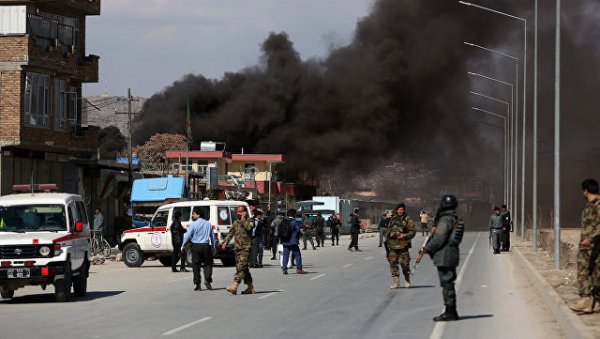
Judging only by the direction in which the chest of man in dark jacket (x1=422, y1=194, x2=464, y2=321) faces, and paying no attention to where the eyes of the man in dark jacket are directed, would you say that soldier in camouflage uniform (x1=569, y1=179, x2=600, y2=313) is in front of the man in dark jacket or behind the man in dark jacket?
behind

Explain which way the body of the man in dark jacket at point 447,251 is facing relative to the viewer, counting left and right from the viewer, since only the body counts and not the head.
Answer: facing to the left of the viewer

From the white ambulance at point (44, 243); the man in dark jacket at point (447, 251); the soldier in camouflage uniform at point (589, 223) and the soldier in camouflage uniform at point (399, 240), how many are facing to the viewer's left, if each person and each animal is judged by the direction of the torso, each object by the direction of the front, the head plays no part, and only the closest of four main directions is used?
2

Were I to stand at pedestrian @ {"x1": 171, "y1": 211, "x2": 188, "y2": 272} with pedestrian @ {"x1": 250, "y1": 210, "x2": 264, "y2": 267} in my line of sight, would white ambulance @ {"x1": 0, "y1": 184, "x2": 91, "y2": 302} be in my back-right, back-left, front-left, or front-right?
back-right

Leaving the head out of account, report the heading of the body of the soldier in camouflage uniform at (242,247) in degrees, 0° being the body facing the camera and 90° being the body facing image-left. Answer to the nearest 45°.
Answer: approximately 45°

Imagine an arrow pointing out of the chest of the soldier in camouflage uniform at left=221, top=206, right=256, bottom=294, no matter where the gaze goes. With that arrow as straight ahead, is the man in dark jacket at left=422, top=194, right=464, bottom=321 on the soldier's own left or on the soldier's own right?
on the soldier's own left

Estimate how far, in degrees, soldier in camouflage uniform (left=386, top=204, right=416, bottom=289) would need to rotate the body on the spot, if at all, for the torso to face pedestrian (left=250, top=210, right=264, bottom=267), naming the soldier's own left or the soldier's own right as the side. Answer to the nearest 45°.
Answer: approximately 135° to the soldier's own right

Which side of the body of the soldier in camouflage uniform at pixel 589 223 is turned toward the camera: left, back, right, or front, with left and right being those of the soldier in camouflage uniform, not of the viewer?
left
